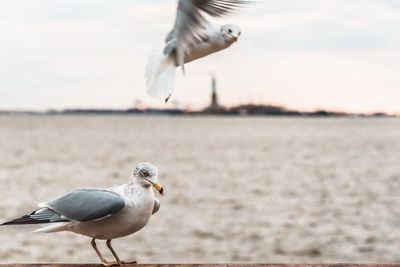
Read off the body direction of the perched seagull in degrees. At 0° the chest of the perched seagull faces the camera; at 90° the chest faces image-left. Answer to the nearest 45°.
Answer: approximately 315°
